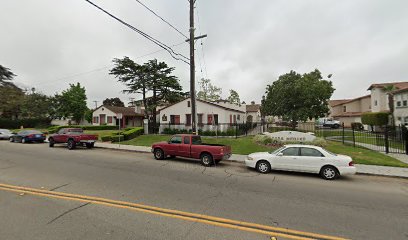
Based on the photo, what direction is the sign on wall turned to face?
toward the camera

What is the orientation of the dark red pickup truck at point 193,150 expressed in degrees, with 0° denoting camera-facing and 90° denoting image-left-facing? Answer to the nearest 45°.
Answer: approximately 135°

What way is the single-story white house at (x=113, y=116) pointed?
toward the camera

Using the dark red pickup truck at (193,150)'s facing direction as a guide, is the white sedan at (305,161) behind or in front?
behind

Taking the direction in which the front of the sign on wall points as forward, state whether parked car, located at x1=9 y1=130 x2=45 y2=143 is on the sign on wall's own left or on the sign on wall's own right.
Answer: on the sign on wall's own right

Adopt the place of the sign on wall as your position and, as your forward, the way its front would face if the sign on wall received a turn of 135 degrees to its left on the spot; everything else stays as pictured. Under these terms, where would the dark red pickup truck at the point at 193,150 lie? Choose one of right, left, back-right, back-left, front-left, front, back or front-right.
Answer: back

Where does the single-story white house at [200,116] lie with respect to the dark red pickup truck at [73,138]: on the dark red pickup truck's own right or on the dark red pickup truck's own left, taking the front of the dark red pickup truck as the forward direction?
on the dark red pickup truck's own right

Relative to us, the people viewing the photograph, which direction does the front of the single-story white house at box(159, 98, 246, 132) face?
facing the viewer

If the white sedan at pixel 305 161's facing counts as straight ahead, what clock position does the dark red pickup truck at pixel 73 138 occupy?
The dark red pickup truck is roughly at 12 o'clock from the white sedan.

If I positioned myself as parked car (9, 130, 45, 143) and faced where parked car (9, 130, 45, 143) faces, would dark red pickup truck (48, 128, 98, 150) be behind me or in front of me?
behind

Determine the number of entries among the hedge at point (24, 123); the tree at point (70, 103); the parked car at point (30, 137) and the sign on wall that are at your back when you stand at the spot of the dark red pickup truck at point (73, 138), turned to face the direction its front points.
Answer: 1

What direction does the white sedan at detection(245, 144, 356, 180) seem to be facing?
to the viewer's left

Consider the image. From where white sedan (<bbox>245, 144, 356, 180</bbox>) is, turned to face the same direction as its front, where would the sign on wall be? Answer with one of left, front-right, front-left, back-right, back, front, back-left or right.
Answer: right

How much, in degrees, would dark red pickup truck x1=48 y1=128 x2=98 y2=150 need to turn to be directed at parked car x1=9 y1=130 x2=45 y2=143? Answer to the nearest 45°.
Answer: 0° — it already faces it

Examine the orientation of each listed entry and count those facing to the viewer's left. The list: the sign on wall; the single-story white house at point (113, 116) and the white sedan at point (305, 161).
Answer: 1

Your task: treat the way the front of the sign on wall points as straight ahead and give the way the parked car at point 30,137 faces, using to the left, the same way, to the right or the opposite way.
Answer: to the right

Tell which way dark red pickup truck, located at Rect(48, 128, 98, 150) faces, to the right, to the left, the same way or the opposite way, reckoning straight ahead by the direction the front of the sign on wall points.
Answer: to the right

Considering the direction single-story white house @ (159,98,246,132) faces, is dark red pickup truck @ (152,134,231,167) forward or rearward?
forward

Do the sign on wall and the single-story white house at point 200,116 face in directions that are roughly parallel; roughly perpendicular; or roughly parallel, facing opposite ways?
roughly parallel

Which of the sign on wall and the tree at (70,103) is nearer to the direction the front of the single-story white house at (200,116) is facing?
the sign on wall

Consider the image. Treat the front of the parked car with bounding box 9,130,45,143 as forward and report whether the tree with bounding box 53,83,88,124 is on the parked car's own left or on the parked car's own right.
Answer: on the parked car's own right

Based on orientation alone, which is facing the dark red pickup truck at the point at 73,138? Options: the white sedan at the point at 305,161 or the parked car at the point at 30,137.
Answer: the white sedan
